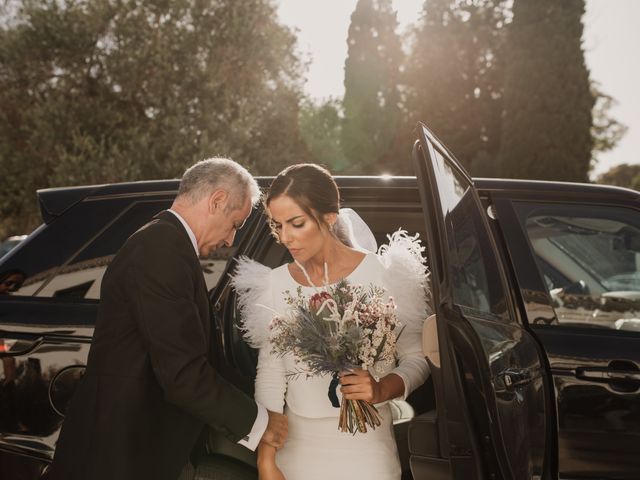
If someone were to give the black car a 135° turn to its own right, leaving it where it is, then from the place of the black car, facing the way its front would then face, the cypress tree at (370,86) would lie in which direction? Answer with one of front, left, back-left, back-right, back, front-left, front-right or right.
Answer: back-right

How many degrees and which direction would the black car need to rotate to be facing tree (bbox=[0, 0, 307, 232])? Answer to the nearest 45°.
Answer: approximately 90° to its left

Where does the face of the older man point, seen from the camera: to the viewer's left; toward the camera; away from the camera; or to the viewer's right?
to the viewer's right

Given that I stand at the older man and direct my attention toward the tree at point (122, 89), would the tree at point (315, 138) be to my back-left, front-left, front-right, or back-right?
front-right

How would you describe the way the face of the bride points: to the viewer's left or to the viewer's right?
to the viewer's left

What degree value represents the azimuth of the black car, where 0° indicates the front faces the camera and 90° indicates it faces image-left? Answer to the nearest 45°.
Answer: approximately 270°

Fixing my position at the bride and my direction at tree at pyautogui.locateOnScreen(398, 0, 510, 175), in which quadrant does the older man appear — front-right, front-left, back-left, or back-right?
back-left

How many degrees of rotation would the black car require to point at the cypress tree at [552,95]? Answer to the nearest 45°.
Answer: approximately 90° to its left

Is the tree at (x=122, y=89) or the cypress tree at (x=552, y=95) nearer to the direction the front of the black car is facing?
the cypress tree

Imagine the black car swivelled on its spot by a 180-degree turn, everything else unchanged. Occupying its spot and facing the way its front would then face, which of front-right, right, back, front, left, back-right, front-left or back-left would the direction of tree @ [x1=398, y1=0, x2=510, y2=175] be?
right

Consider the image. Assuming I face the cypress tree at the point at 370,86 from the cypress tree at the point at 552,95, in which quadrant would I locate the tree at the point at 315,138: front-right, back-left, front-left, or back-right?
front-left

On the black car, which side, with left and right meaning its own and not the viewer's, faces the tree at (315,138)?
left
